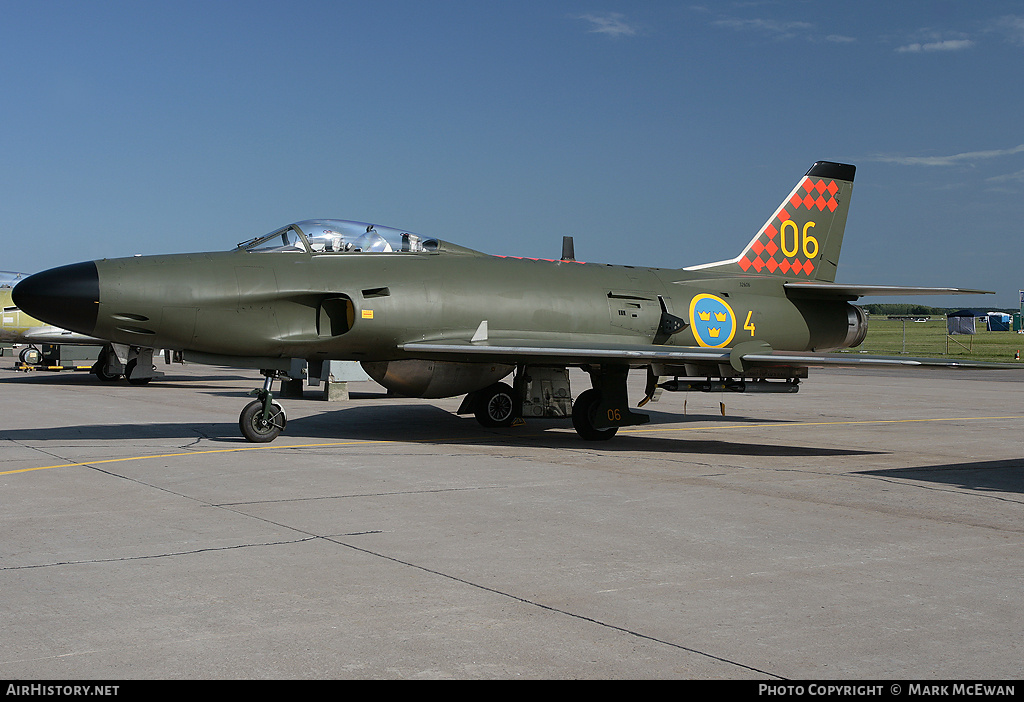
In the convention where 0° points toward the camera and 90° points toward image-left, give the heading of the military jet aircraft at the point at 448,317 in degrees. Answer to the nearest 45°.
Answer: approximately 45°
